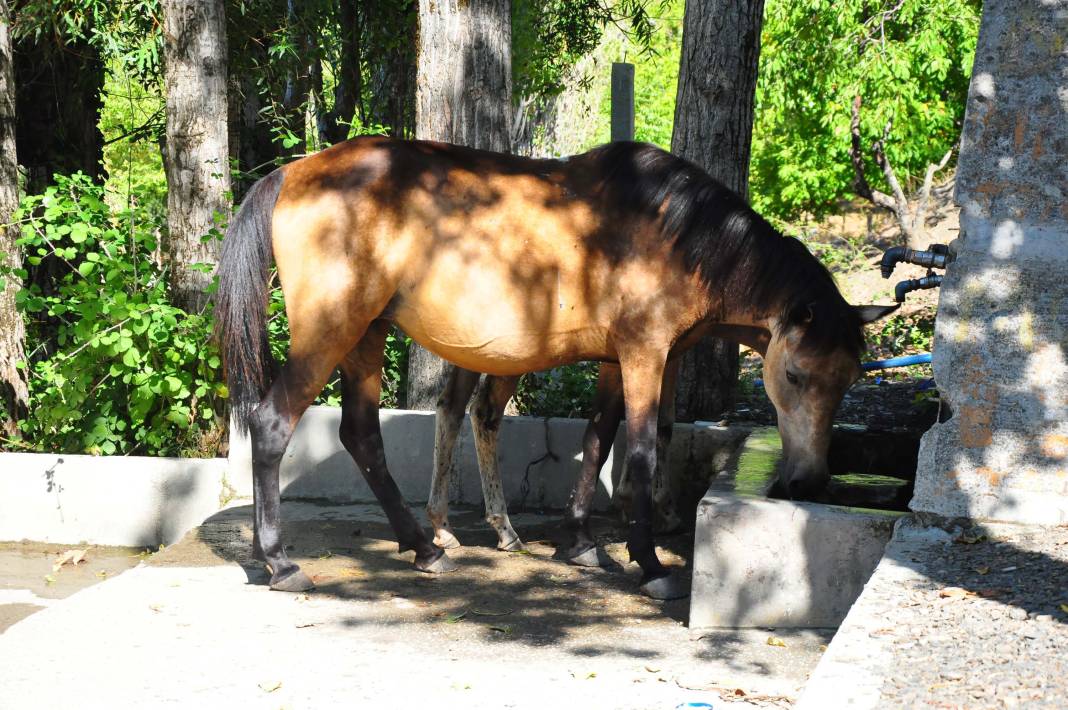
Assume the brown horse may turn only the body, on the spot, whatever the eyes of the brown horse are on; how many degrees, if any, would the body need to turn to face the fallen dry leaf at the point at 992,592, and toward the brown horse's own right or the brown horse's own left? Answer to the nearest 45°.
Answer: approximately 45° to the brown horse's own right

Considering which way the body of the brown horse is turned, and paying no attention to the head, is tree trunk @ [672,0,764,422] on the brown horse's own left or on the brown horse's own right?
on the brown horse's own left

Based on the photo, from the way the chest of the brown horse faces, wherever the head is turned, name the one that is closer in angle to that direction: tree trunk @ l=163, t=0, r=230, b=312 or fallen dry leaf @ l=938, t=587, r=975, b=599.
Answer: the fallen dry leaf

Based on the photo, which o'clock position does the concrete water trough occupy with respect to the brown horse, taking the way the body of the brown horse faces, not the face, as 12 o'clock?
The concrete water trough is roughly at 1 o'clock from the brown horse.

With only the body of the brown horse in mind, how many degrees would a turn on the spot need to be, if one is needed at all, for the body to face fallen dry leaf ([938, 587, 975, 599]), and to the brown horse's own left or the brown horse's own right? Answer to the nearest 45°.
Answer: approximately 45° to the brown horse's own right

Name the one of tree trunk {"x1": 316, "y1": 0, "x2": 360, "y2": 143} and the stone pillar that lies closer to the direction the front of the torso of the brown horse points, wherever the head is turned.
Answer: the stone pillar

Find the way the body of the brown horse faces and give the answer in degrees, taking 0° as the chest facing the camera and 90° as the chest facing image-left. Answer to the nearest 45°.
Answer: approximately 270°

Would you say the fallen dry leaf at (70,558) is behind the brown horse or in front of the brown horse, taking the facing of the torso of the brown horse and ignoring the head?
behind

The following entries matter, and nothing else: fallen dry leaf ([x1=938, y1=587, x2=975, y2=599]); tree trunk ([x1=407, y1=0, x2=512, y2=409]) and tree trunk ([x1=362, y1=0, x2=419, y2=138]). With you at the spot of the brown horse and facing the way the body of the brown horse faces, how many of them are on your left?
2
